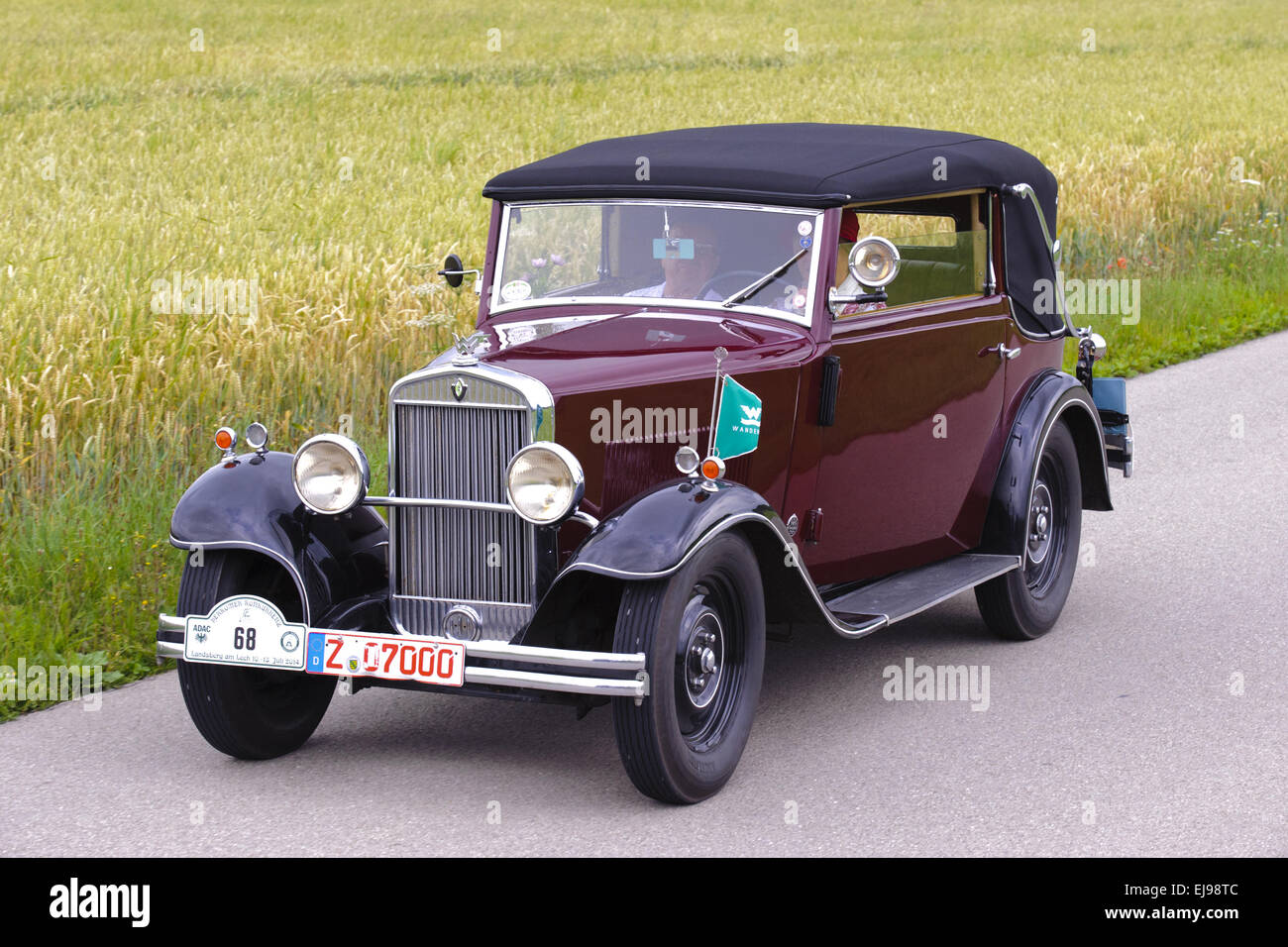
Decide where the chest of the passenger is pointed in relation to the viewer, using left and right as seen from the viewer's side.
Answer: facing the viewer and to the left of the viewer

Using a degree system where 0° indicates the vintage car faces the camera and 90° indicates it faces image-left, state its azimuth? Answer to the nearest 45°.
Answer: approximately 45°
